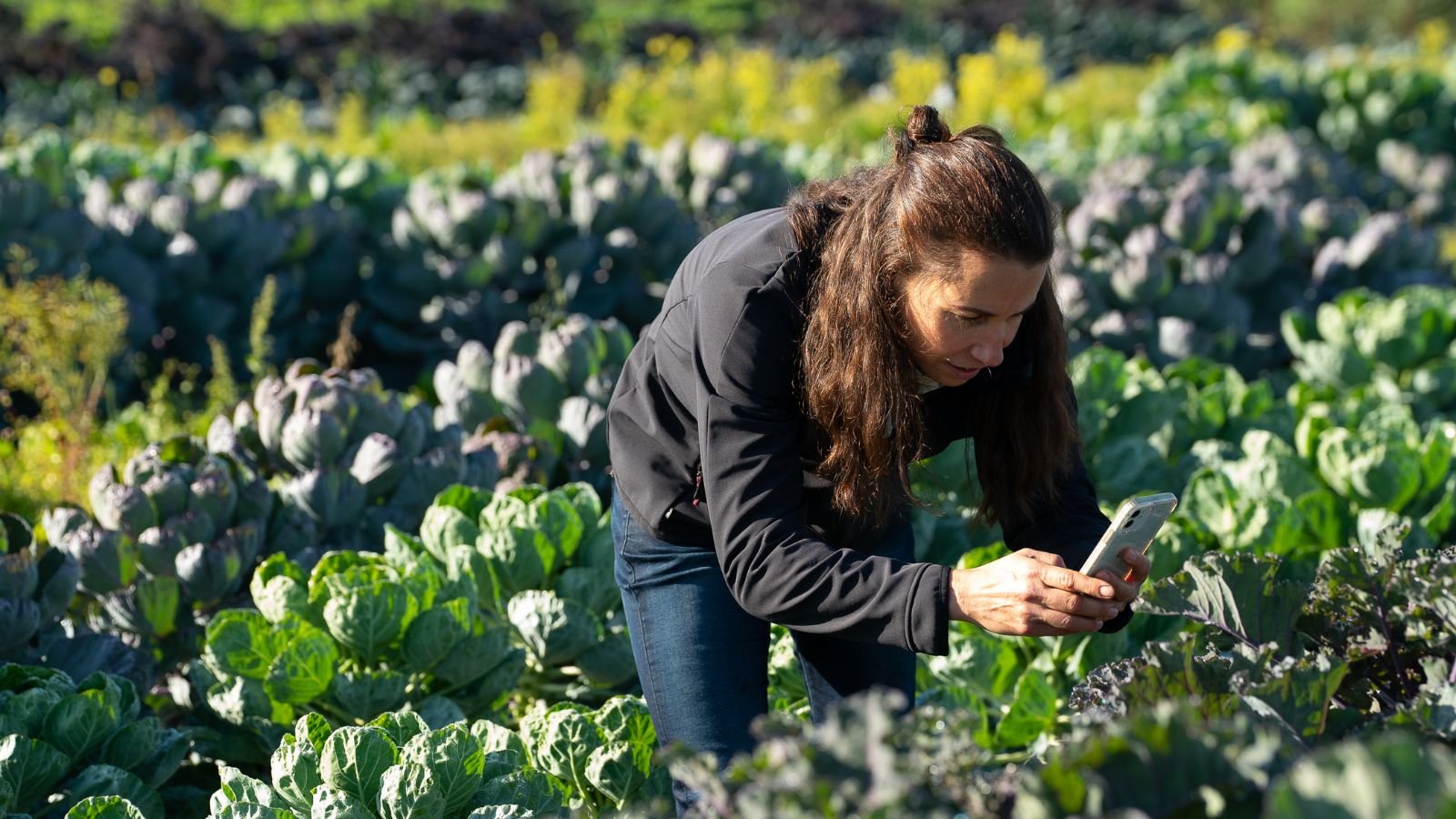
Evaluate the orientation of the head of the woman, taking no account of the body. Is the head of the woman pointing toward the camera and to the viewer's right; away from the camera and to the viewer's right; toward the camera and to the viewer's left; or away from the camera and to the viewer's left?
toward the camera and to the viewer's right

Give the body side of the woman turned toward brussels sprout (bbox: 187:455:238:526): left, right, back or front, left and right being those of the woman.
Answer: back

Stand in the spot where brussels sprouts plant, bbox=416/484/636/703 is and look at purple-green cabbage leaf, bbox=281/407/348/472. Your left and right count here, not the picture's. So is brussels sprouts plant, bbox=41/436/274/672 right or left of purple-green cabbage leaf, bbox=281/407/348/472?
left

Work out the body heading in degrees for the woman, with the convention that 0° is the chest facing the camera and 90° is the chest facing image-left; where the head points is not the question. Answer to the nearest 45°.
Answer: approximately 315°

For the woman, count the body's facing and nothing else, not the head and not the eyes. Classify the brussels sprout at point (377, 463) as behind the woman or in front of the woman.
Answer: behind

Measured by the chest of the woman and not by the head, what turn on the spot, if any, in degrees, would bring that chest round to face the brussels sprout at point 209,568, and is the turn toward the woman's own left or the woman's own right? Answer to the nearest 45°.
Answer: approximately 180°

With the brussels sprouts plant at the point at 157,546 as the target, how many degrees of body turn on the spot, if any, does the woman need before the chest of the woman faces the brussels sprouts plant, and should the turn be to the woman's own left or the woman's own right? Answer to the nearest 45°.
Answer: approximately 180°

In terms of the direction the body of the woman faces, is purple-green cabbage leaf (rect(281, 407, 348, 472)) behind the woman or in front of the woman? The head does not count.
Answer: behind

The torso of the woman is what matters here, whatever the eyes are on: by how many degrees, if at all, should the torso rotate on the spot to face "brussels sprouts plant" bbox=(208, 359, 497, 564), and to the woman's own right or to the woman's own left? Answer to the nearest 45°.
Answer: approximately 180°

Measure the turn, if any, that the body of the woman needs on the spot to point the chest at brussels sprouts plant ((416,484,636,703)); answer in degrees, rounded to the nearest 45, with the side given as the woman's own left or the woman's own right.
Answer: approximately 180°
